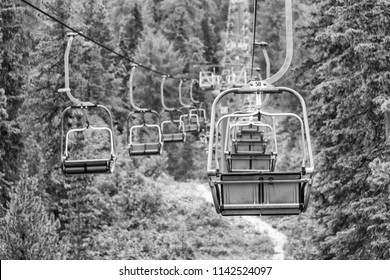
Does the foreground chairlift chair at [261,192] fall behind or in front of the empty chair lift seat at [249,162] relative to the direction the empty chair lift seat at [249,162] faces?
behind

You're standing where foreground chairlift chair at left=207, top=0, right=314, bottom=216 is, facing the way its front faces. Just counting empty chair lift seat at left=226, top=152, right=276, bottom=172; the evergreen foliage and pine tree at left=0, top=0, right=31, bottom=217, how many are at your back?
0

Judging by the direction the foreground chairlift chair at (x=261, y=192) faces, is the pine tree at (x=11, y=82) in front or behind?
in front

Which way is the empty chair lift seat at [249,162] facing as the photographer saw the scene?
facing away from the viewer

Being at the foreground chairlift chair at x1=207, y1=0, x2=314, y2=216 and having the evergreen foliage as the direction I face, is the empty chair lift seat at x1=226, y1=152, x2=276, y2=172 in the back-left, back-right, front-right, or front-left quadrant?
front-left

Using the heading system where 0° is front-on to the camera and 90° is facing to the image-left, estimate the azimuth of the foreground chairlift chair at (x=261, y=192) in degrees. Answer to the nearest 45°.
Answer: approximately 180°

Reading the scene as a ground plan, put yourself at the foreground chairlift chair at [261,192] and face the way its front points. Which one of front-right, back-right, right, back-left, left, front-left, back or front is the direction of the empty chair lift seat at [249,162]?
front

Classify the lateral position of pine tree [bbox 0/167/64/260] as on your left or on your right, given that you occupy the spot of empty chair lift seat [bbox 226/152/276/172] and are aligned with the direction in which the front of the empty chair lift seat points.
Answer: on your left

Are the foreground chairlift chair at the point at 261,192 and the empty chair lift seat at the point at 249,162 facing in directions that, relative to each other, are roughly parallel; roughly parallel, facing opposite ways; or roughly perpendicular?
roughly parallel

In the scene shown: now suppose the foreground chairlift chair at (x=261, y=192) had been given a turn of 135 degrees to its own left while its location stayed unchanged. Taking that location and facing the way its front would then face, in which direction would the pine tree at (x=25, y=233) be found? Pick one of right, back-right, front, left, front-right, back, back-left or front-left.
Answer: right

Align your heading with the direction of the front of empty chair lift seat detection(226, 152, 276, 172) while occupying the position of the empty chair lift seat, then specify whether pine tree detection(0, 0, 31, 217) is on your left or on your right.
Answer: on your left

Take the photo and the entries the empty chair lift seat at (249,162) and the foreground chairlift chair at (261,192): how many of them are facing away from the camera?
2
